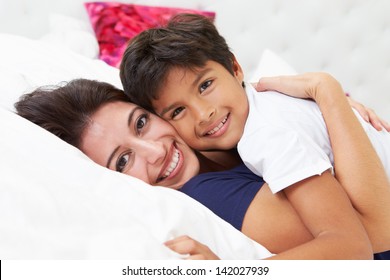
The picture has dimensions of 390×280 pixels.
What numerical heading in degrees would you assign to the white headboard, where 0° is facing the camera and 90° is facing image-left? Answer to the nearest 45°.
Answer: approximately 0°

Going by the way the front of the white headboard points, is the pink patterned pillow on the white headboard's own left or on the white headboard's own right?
on the white headboard's own right
